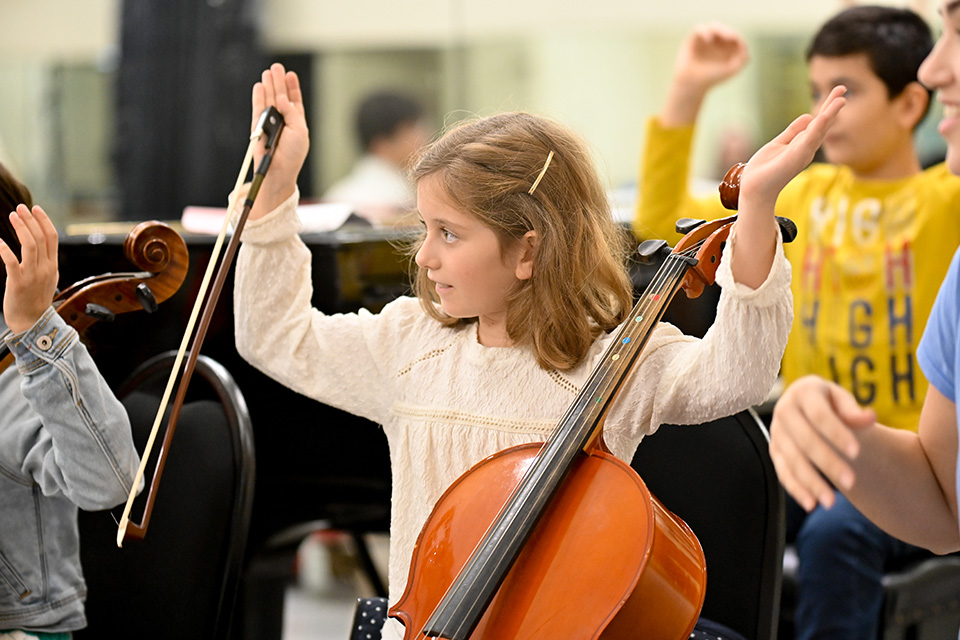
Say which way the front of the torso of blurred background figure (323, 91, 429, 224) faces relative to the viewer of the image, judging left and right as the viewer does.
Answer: facing to the right of the viewer

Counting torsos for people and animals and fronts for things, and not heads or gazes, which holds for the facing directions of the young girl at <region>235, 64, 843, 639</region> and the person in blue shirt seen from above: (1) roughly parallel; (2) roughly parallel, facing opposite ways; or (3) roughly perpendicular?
roughly perpendicular

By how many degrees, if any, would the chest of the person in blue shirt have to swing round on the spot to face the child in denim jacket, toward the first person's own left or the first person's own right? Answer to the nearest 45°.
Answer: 0° — they already face them

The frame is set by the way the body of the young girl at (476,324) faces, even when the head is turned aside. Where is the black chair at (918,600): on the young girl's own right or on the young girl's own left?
on the young girl's own left

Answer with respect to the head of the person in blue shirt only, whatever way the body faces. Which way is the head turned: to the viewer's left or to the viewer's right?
to the viewer's left

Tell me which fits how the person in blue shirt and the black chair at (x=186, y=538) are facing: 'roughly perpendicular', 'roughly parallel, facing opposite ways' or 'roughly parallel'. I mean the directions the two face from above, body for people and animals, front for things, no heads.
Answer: roughly perpendicular

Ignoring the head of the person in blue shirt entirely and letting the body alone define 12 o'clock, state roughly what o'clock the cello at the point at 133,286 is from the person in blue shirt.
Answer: The cello is roughly at 12 o'clock from the person in blue shirt.

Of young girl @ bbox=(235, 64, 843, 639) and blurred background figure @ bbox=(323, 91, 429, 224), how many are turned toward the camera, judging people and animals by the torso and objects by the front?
1

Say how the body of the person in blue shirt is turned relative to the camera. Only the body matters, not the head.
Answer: to the viewer's left

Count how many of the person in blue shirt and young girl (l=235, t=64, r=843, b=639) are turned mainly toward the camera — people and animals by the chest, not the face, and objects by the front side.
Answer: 1

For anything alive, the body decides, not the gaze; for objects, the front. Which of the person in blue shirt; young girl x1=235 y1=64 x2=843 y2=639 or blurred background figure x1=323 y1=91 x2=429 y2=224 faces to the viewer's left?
the person in blue shirt
